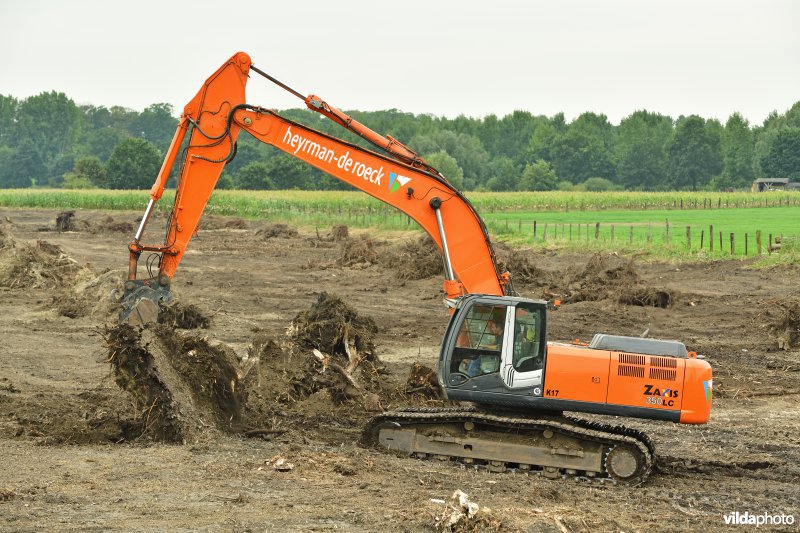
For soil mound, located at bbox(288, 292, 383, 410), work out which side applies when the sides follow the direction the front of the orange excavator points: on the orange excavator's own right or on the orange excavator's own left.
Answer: on the orange excavator's own right

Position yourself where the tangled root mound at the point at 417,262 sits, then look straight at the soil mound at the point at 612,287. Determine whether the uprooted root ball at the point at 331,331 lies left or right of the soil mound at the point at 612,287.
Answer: right

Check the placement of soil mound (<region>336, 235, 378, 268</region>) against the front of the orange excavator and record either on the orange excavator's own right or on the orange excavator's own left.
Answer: on the orange excavator's own right

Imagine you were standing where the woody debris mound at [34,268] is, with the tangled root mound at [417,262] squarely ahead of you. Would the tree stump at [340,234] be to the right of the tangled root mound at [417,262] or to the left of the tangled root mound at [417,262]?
left

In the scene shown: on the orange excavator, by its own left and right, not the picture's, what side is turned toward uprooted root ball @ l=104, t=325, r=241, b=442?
front

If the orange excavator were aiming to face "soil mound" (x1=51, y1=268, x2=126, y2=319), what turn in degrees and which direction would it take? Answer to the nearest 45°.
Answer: approximately 45° to its right

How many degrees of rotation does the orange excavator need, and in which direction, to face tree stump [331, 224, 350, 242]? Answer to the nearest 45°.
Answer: approximately 90° to its right

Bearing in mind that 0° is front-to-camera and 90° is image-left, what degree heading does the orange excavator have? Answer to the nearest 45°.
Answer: approximately 90°

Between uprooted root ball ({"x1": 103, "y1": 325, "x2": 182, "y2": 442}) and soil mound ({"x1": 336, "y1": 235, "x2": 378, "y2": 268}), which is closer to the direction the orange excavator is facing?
the uprooted root ball

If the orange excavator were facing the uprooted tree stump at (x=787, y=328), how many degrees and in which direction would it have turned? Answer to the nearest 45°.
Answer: approximately 135° to its right

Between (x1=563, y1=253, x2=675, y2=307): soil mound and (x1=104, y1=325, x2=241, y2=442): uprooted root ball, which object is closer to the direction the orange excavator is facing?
the uprooted root ball

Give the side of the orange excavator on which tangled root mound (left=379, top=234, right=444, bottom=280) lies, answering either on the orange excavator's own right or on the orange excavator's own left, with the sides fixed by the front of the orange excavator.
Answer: on the orange excavator's own right

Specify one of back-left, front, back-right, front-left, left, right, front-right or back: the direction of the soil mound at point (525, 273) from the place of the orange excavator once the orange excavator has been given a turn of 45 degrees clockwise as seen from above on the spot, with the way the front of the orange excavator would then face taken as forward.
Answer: front-right
